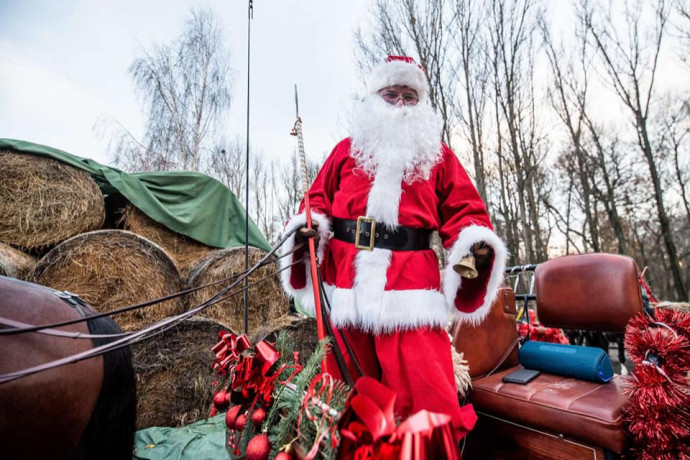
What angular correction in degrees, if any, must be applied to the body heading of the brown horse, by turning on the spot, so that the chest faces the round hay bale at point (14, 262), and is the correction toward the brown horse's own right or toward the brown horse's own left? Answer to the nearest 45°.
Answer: approximately 90° to the brown horse's own right

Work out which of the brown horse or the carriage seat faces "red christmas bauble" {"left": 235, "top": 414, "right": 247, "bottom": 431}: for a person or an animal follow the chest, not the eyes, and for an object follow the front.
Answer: the carriage seat

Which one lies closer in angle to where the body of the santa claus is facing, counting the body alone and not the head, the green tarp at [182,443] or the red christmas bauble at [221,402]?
the red christmas bauble

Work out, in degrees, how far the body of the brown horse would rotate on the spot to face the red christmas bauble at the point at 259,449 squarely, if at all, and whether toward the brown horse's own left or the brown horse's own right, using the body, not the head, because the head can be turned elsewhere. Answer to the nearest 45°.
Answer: approximately 135° to the brown horse's own left

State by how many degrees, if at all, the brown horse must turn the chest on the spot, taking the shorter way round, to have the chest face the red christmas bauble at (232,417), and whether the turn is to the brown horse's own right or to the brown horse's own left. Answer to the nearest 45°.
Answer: approximately 135° to the brown horse's own left

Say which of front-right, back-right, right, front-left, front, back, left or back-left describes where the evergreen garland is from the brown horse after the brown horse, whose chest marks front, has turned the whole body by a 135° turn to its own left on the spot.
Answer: front

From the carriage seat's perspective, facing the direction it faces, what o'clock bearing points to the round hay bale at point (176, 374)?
The round hay bale is roughly at 1 o'clock from the carriage seat.

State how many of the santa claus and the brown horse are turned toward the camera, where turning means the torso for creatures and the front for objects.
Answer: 1

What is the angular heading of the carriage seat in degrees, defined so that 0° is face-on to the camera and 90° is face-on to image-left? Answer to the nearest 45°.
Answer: approximately 45°

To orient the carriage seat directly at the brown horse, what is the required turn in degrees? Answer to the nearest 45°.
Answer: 0° — it already faces it

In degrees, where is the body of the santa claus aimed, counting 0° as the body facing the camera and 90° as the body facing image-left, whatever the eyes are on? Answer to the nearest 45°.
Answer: approximately 0°

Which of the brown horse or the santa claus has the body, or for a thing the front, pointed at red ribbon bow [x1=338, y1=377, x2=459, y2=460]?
the santa claus

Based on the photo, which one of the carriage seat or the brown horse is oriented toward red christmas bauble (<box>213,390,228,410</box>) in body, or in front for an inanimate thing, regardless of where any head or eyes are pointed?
the carriage seat

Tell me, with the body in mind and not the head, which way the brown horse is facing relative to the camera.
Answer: to the viewer's left
